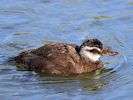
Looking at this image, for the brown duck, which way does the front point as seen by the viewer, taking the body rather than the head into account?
to the viewer's right
